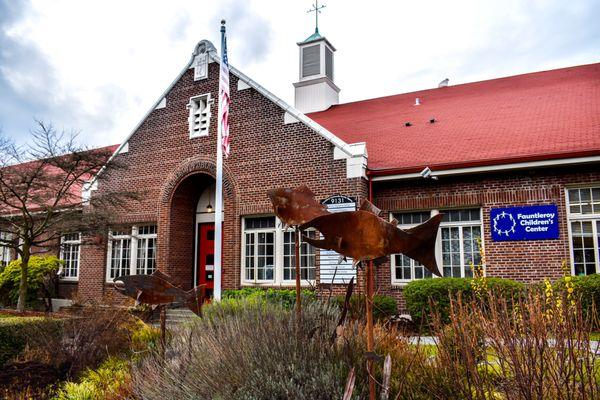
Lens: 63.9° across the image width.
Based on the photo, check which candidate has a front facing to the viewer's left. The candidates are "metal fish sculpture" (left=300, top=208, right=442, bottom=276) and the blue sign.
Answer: the metal fish sculpture

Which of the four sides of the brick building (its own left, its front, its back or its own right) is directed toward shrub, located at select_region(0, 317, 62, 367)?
front

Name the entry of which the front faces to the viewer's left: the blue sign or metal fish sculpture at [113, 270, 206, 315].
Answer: the metal fish sculpture

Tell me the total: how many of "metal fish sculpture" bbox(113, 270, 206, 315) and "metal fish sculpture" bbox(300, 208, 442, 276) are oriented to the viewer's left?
2

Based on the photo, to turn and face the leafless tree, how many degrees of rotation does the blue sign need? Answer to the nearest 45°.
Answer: approximately 90° to its right

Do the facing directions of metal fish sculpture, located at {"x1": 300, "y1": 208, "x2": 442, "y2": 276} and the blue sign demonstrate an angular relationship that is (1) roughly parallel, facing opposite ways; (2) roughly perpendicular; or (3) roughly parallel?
roughly perpendicular

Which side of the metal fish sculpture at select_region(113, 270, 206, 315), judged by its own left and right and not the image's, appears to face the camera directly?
left

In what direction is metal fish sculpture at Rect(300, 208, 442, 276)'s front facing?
to the viewer's left

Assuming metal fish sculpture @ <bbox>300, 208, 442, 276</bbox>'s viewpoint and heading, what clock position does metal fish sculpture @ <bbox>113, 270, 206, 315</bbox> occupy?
metal fish sculpture @ <bbox>113, 270, 206, 315</bbox> is roughly at 1 o'clock from metal fish sculpture @ <bbox>300, 208, 442, 276</bbox>.

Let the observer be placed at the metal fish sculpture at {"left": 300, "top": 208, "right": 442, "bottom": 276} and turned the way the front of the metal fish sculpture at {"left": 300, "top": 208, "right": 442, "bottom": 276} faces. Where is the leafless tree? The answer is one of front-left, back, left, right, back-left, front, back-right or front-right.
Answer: front-right

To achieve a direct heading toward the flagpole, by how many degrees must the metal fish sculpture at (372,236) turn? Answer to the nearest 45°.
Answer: approximately 45° to its right
